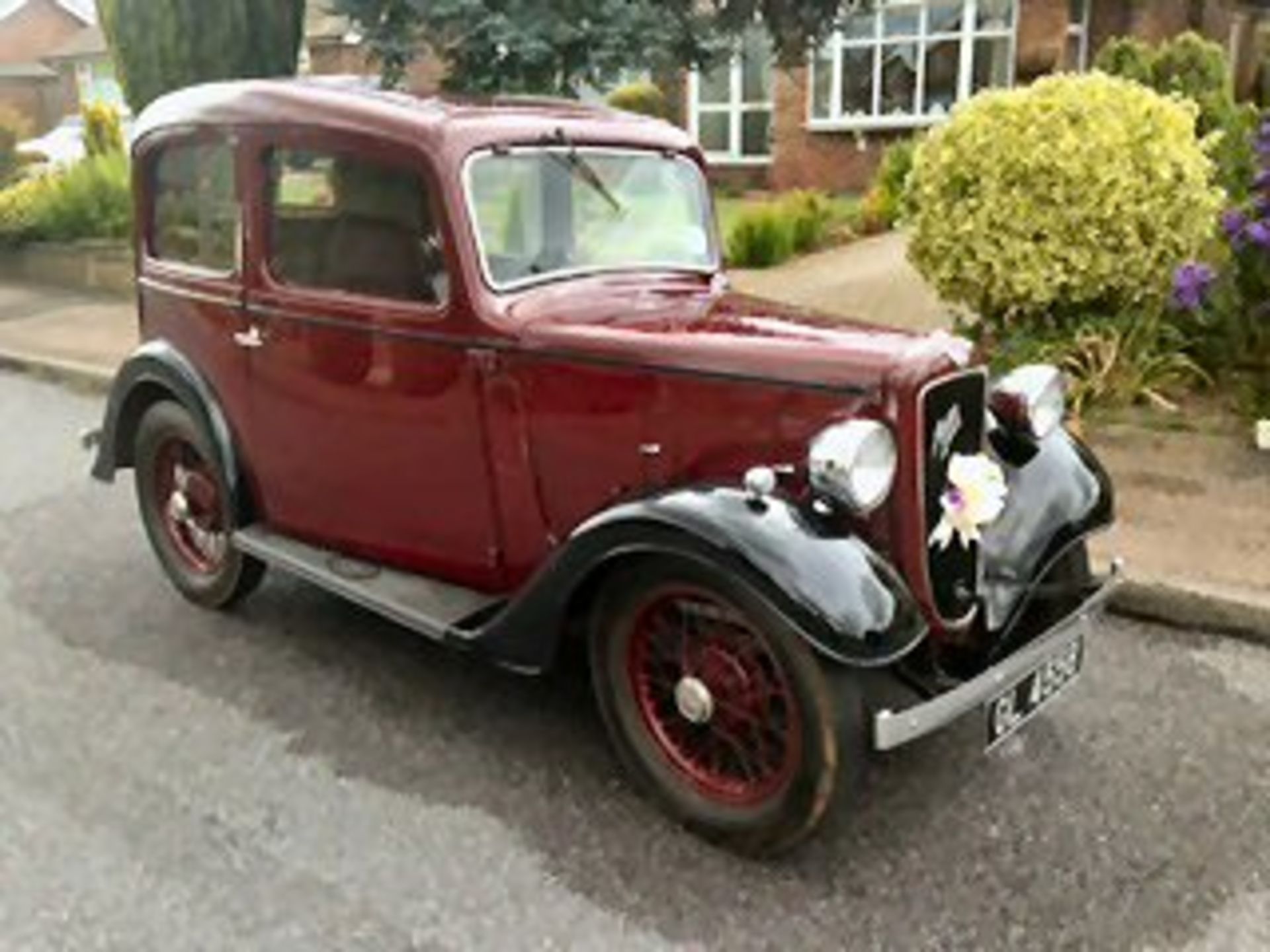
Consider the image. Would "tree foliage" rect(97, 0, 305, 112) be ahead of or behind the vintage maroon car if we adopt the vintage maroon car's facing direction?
behind

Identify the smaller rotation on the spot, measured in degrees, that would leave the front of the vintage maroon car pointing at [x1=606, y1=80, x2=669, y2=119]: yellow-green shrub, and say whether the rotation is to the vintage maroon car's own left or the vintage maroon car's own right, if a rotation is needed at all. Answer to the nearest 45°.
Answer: approximately 135° to the vintage maroon car's own left

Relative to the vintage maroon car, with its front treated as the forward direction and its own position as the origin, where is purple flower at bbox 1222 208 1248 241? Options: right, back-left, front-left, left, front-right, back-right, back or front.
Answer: left

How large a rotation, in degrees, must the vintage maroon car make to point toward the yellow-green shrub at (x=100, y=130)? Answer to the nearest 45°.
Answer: approximately 180°

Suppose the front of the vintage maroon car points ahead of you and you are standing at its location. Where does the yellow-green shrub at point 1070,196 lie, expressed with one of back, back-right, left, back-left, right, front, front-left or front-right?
left

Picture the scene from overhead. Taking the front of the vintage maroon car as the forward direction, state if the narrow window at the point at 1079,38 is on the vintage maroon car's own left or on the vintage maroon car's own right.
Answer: on the vintage maroon car's own left

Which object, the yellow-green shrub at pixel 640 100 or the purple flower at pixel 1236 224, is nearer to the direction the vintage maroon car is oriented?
the purple flower

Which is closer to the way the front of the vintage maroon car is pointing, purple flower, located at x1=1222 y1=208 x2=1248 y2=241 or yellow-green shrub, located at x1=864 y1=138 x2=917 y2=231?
the purple flower

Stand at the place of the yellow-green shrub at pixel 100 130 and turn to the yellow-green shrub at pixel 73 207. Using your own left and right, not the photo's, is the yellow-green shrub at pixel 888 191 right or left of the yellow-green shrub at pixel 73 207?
left

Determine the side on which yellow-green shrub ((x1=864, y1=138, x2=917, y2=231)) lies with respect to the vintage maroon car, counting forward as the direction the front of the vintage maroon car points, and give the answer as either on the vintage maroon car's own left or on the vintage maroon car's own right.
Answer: on the vintage maroon car's own left

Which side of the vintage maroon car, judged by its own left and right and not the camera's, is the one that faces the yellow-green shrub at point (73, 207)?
back

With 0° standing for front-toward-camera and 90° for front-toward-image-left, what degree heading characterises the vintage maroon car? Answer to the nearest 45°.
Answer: approximately 315°

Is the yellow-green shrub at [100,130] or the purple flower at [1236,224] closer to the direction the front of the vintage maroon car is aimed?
the purple flower
